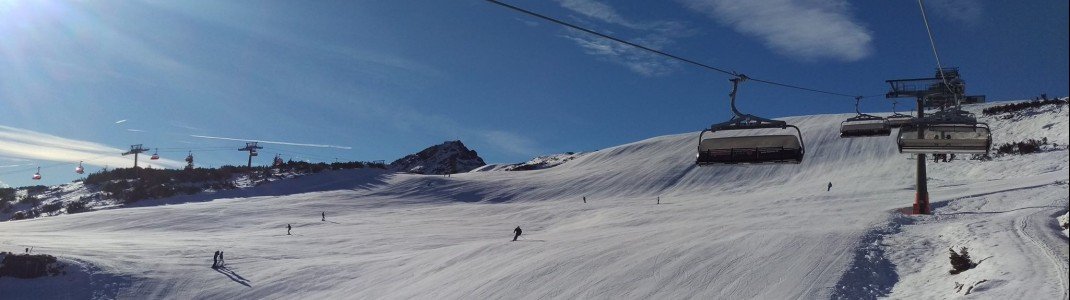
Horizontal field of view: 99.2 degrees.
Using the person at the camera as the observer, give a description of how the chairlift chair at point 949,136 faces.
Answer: facing away from the viewer

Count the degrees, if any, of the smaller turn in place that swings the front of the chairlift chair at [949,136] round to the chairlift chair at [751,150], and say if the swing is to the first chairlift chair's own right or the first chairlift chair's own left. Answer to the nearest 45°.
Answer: approximately 135° to the first chairlift chair's own left
